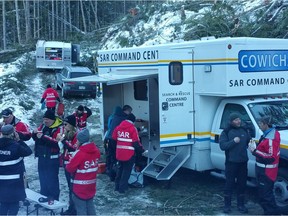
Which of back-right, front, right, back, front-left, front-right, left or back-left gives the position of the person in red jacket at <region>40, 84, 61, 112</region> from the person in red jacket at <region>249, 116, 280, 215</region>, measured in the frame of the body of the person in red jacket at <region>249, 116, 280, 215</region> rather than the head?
front-right

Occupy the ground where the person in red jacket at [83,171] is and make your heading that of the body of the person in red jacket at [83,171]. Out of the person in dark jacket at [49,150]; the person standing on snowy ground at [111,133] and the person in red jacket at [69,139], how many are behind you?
0

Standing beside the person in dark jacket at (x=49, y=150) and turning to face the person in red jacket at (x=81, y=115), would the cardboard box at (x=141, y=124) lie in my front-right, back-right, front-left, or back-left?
front-right

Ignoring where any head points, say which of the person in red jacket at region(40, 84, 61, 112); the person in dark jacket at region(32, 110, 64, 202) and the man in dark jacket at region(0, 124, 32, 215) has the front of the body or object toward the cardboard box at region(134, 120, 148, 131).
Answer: the man in dark jacket

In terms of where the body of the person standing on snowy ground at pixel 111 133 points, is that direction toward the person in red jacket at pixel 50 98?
no

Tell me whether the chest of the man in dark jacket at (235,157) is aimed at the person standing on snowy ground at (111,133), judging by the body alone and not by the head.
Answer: no

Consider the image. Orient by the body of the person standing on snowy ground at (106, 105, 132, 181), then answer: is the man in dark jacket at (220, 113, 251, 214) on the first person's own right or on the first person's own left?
on the first person's own right

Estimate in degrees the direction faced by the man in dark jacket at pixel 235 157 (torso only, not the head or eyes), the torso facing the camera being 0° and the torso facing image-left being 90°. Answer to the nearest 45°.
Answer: approximately 315°

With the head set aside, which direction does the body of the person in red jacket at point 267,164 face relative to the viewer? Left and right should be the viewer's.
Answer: facing to the left of the viewer

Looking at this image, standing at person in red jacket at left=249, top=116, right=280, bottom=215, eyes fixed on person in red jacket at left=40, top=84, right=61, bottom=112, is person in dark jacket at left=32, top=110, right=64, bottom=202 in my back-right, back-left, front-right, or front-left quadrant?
front-left

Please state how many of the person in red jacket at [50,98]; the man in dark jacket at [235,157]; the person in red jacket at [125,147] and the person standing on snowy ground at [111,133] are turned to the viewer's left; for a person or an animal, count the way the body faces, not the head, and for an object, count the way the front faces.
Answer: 0

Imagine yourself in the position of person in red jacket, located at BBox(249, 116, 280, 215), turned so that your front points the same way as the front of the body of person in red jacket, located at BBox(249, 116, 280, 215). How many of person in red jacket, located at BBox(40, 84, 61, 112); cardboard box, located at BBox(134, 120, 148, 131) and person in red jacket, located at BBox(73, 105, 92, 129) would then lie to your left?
0

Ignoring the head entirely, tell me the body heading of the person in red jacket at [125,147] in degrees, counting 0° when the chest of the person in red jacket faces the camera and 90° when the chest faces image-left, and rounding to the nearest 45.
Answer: approximately 225°
